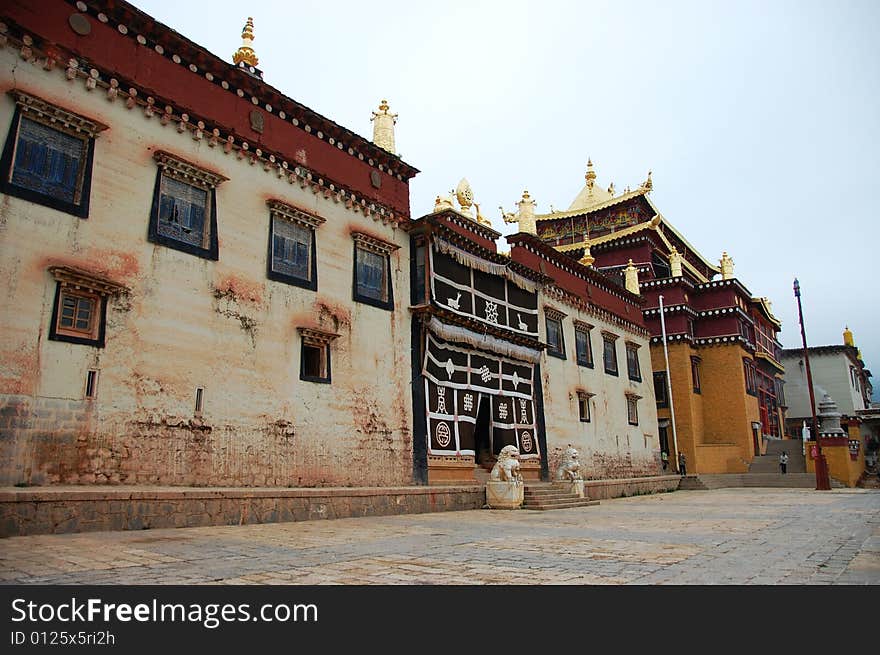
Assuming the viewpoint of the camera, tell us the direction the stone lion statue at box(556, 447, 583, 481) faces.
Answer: facing the viewer and to the right of the viewer

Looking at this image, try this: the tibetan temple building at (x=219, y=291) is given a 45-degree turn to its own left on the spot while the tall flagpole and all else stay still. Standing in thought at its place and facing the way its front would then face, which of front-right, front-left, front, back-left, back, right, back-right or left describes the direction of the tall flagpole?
front-left

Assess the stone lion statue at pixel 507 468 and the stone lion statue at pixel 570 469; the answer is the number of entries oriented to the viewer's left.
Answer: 0

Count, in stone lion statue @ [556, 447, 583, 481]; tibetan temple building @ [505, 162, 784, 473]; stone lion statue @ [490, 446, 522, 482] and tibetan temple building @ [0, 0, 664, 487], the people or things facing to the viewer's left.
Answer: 0

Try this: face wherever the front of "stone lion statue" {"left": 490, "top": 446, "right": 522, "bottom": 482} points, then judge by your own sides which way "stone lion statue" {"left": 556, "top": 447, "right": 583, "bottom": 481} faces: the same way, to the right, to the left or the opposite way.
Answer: the same way

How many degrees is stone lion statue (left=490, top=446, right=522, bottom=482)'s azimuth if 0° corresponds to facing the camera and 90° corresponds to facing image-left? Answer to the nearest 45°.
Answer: approximately 315°

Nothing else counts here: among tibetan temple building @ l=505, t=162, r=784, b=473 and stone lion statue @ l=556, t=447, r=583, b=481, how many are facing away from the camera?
0

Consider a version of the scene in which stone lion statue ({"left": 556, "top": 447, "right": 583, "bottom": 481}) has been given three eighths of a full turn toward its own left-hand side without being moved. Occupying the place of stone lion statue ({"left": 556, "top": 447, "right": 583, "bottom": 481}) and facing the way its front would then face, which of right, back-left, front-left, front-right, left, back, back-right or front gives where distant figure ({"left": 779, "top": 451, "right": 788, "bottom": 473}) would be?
front-right

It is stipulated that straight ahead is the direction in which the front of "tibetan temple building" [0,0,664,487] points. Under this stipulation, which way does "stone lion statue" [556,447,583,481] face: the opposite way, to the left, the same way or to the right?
the same way
